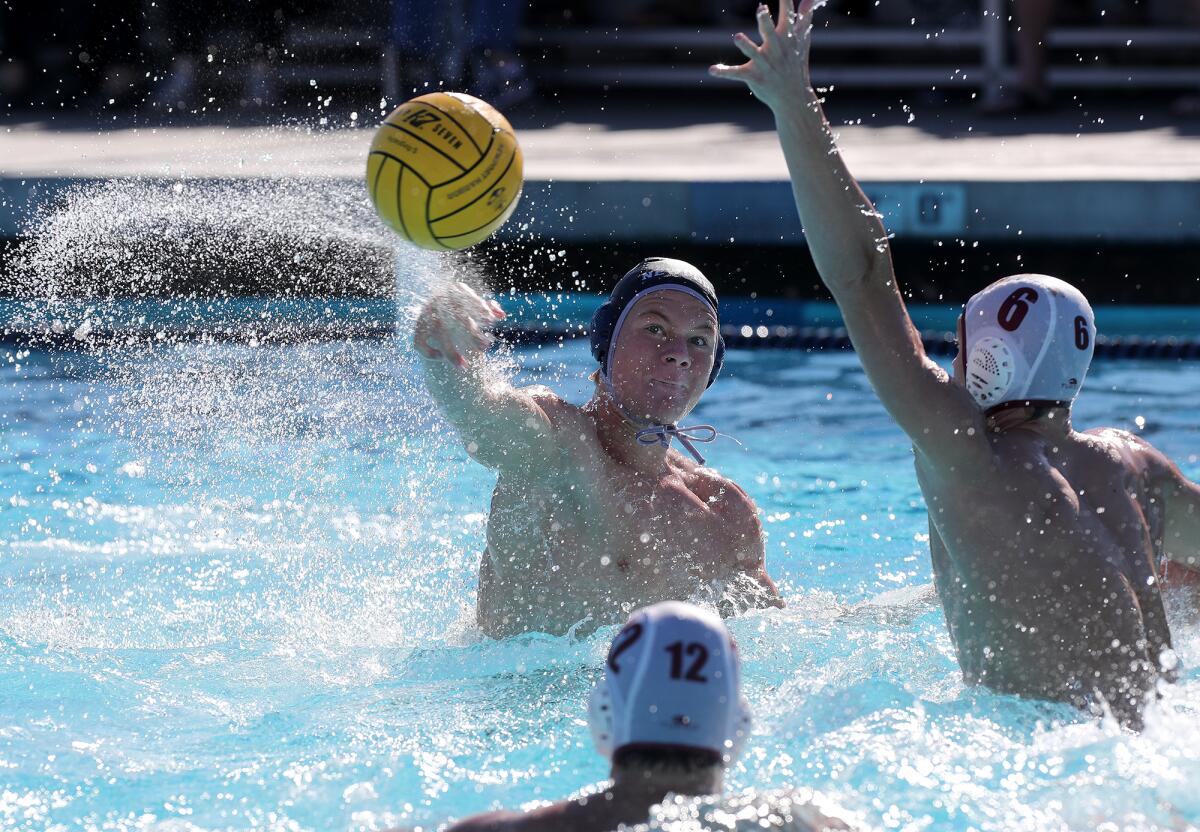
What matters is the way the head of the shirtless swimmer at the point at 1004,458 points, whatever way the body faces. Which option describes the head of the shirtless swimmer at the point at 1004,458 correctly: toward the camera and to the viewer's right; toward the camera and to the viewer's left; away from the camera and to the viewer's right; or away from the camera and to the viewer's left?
away from the camera and to the viewer's left

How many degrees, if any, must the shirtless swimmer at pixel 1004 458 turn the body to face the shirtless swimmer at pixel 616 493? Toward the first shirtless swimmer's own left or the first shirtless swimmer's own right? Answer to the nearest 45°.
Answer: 0° — they already face them

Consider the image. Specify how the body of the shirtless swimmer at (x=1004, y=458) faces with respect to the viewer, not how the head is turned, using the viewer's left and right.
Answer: facing away from the viewer and to the left of the viewer

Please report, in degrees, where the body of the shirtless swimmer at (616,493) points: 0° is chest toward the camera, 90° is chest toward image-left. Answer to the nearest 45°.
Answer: approximately 315°

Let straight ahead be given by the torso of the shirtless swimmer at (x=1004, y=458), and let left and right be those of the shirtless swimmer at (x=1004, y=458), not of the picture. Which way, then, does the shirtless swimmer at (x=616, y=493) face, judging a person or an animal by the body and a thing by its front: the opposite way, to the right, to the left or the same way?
the opposite way
